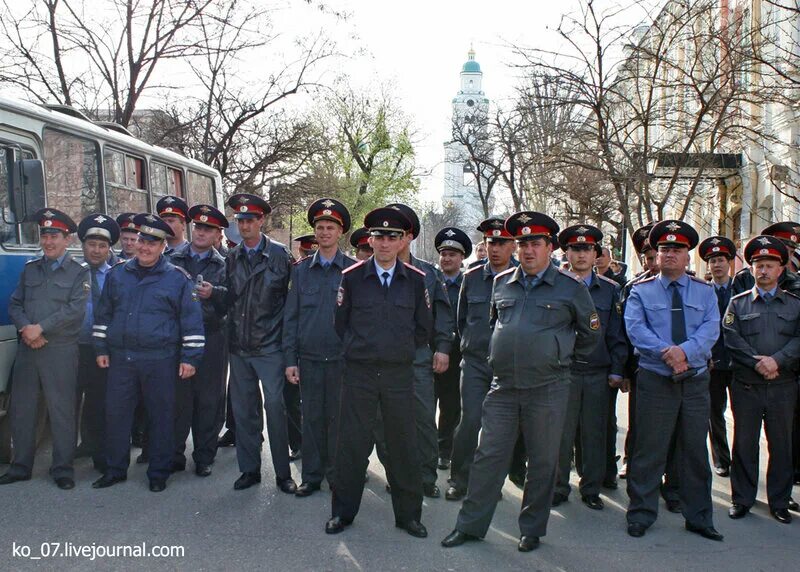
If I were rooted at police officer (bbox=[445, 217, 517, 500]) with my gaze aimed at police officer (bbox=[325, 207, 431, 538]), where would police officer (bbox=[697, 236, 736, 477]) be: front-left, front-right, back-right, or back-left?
back-left

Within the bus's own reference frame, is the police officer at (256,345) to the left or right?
on its left

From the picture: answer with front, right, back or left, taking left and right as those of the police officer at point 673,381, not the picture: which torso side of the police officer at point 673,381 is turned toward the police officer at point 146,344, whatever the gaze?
right

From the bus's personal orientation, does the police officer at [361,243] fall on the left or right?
on its left

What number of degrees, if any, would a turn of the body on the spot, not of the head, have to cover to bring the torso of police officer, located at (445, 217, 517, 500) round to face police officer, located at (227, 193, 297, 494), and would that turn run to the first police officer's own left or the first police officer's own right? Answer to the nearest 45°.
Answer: approximately 90° to the first police officer's own right

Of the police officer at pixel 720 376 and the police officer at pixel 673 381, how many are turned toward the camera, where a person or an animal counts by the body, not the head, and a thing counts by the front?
2

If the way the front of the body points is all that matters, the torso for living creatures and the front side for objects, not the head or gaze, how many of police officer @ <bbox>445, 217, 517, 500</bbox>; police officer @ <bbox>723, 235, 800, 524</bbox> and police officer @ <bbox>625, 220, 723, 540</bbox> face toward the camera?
3
